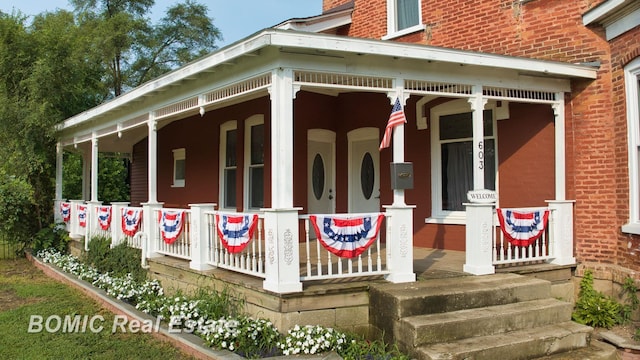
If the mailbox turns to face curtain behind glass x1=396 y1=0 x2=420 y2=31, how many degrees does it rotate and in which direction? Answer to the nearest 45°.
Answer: approximately 135° to its left

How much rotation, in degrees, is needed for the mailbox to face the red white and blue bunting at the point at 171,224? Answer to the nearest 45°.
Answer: approximately 135° to its right

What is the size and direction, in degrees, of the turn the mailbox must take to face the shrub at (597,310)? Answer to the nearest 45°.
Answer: approximately 90° to its left

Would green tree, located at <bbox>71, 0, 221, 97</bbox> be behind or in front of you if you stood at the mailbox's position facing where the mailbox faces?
behind

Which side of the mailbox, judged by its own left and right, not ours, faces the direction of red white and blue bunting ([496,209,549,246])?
left
